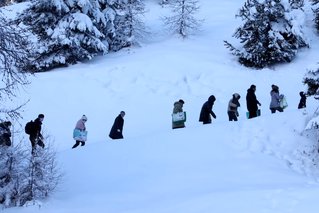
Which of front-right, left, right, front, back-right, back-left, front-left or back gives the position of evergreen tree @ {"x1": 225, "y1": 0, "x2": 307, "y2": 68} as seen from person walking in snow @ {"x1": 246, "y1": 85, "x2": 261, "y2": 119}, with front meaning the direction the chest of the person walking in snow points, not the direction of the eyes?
left

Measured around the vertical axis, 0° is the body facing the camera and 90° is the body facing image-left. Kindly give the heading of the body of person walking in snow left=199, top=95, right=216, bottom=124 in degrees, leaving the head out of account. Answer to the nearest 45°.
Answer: approximately 270°

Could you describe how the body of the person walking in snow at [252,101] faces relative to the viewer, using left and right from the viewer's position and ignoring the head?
facing to the right of the viewer

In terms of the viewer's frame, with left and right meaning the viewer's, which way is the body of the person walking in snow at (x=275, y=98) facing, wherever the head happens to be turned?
facing to the right of the viewer

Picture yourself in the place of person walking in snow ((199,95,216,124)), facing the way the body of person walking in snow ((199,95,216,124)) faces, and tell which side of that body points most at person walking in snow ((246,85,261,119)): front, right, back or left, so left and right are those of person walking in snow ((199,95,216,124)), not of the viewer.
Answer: front
